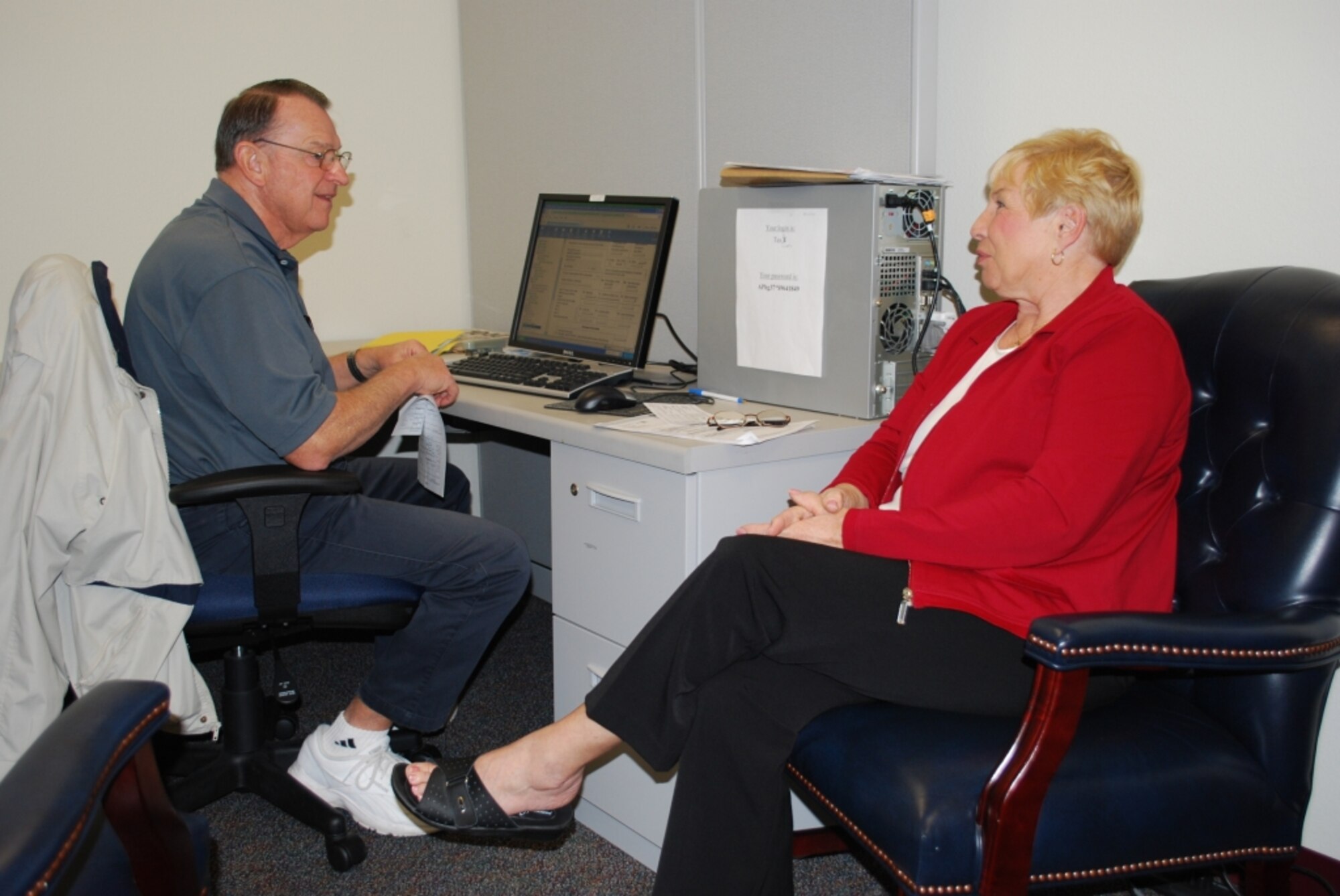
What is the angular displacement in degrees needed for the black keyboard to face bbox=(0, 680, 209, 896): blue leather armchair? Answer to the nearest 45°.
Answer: approximately 45° to its left

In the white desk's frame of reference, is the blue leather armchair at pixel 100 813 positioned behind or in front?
in front

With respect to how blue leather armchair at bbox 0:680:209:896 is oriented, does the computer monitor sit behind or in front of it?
in front

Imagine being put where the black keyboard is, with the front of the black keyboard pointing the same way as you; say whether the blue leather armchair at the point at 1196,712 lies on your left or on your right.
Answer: on your left

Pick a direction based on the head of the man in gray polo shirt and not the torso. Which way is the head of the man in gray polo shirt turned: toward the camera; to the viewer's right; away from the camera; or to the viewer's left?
to the viewer's right

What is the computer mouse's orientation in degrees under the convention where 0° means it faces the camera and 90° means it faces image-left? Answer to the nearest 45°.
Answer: approximately 225°

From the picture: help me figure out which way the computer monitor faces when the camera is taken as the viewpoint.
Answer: facing the viewer and to the left of the viewer

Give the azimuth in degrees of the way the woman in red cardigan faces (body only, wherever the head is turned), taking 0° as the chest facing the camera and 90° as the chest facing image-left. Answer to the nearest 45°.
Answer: approximately 90°

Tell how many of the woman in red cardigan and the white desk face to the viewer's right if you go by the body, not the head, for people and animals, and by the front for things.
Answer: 0

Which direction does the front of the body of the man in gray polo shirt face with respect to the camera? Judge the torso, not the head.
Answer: to the viewer's right

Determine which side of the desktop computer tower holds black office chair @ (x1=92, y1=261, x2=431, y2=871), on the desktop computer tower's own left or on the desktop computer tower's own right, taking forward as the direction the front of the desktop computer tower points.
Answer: on the desktop computer tower's own left

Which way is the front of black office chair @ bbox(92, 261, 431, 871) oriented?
to the viewer's right

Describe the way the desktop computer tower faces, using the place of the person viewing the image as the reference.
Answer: facing away from the viewer and to the left of the viewer
